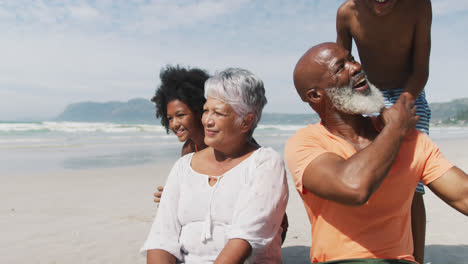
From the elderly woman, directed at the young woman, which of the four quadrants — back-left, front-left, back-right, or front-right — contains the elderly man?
back-right

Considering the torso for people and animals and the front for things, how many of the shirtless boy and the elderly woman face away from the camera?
0

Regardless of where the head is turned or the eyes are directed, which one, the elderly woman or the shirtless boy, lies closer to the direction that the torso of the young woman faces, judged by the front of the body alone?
the elderly woman

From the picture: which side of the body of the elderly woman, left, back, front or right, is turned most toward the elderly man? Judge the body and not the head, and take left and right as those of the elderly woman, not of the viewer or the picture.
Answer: left

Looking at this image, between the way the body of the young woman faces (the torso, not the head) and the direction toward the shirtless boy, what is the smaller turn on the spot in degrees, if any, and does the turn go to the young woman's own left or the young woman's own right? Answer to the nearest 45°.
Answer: approximately 90° to the young woman's own left

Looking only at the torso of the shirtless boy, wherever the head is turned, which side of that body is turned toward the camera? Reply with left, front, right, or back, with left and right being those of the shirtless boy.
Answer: front

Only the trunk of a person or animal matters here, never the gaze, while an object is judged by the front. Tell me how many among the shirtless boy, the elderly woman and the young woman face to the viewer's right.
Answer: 0

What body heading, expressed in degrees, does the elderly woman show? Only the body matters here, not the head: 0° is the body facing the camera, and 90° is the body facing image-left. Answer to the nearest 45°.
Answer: approximately 45°

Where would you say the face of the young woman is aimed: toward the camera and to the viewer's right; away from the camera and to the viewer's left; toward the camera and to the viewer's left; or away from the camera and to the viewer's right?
toward the camera and to the viewer's left

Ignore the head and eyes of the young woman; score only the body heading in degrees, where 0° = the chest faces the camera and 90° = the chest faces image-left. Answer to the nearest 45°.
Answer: approximately 45°

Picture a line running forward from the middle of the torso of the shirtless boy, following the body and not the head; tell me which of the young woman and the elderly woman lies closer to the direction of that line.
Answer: the elderly woman
